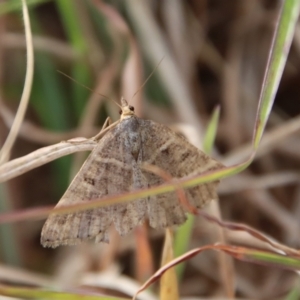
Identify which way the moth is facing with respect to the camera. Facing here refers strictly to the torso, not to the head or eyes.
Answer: away from the camera
